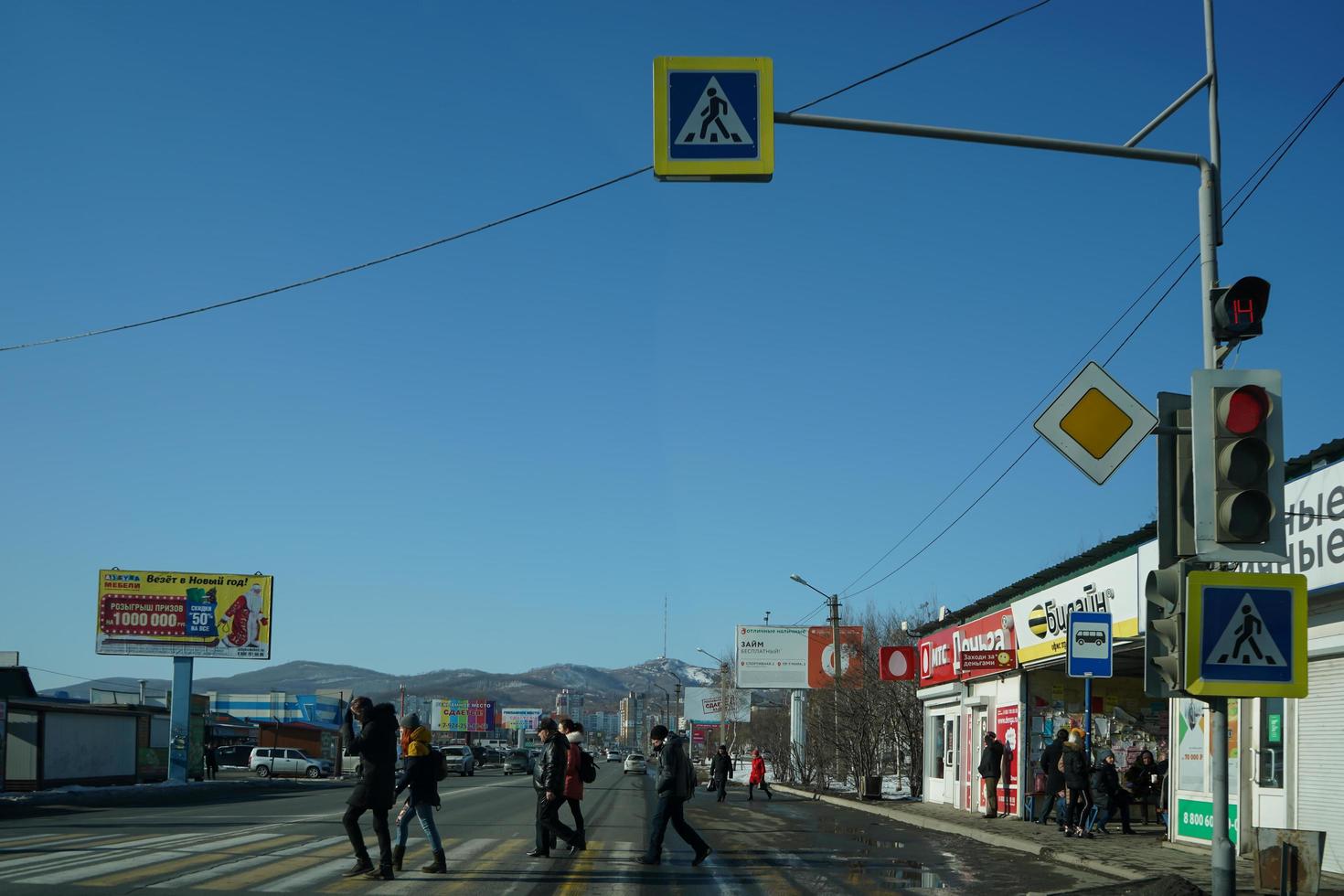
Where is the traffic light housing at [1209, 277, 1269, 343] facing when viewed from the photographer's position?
facing the viewer and to the right of the viewer

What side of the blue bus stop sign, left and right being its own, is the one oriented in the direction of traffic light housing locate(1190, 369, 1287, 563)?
front

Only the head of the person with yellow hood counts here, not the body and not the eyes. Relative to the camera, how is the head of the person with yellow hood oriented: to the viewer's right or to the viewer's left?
to the viewer's left

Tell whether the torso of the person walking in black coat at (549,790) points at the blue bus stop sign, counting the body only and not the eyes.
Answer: no

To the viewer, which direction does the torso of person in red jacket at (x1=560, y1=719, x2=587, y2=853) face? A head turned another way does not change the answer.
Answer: to the viewer's left

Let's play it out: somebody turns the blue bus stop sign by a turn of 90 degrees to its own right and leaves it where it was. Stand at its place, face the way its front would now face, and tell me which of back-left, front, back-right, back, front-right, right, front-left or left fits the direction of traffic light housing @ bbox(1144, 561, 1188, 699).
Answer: left

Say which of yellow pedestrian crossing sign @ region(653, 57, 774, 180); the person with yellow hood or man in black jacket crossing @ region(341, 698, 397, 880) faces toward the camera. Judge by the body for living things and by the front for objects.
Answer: the yellow pedestrian crossing sign

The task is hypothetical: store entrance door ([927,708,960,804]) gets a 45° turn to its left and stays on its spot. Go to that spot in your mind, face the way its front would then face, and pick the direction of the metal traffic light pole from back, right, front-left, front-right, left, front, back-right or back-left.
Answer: front

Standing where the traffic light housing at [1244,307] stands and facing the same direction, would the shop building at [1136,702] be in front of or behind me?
behind

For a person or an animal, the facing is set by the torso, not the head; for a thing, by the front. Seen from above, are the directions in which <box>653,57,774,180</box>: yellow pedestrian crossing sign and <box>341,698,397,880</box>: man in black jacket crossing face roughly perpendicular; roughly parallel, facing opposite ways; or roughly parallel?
roughly perpendicular

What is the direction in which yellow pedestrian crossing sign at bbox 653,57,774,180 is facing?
toward the camera

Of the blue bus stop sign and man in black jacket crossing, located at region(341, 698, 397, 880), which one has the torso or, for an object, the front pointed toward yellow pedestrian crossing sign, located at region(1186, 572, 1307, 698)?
the blue bus stop sign

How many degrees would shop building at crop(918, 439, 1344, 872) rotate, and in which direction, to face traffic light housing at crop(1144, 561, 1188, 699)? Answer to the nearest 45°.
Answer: approximately 45° to its left

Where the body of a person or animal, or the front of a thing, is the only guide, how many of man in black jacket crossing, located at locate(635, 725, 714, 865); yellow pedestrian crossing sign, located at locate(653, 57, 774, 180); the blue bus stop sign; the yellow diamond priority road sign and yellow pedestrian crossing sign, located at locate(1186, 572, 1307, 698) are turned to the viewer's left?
1

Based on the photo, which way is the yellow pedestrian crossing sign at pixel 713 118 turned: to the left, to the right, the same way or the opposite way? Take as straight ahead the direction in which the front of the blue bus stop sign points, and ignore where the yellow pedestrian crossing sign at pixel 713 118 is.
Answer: the same way

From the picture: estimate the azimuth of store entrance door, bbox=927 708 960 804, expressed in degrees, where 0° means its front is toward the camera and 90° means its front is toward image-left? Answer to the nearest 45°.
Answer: approximately 45°
